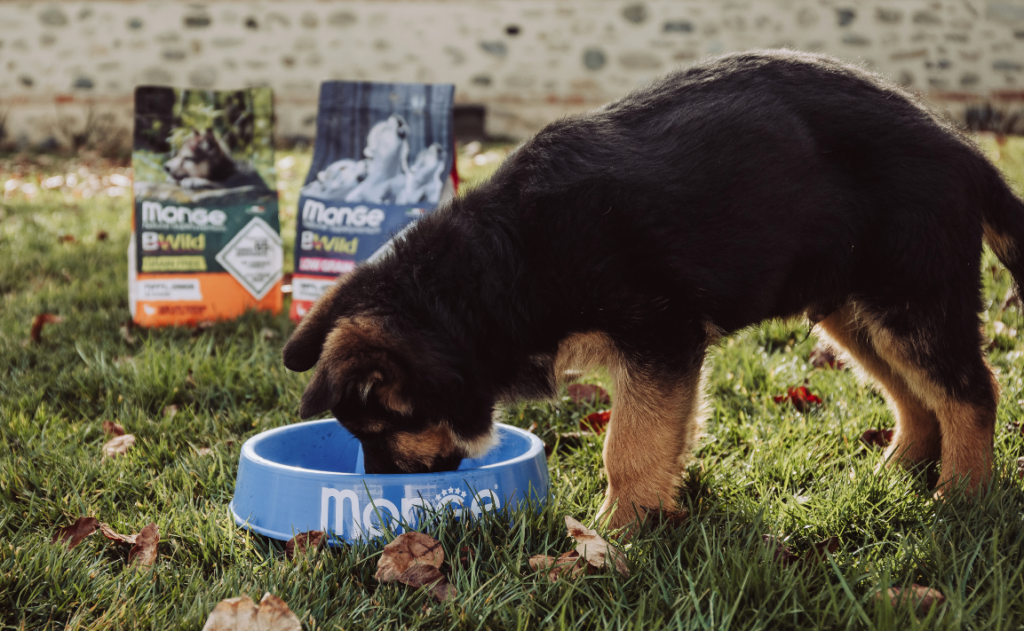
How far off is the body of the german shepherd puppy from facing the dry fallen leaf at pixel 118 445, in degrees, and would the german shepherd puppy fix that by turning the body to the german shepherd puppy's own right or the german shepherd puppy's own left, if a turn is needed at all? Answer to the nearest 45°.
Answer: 0° — it already faces it

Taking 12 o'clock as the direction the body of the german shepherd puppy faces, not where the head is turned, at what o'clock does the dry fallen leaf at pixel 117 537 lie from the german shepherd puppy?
The dry fallen leaf is roughly at 11 o'clock from the german shepherd puppy.

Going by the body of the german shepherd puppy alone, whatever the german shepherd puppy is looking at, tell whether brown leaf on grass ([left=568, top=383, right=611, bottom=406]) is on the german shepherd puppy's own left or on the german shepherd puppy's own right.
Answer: on the german shepherd puppy's own right

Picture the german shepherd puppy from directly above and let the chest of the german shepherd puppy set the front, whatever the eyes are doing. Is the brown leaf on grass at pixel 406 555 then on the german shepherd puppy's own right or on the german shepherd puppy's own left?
on the german shepherd puppy's own left

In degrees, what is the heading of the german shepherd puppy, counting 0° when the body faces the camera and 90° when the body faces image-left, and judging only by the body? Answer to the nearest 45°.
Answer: approximately 90°

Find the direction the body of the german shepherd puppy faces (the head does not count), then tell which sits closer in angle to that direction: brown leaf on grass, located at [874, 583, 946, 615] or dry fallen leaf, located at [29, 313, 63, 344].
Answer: the dry fallen leaf

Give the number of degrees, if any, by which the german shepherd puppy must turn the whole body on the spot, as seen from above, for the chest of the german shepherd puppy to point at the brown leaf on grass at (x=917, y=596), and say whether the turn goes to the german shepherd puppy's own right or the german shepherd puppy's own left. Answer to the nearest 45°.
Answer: approximately 135° to the german shepherd puppy's own left

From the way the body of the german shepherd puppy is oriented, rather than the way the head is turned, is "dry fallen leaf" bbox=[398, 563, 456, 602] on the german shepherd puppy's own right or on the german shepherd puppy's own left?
on the german shepherd puppy's own left

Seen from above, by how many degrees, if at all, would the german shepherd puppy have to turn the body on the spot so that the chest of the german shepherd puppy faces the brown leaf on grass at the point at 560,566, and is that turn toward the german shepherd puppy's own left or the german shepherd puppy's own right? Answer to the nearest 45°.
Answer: approximately 90° to the german shepherd puppy's own left

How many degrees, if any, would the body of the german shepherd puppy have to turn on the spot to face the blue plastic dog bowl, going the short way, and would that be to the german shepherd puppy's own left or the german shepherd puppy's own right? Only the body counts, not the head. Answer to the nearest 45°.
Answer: approximately 45° to the german shepherd puppy's own left
